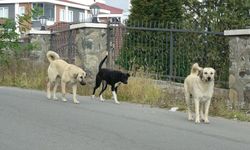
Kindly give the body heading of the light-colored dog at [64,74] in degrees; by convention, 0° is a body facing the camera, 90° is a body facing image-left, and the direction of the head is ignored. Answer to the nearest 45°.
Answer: approximately 315°

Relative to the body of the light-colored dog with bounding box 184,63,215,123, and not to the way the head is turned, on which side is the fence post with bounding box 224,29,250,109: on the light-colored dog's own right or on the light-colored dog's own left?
on the light-colored dog's own left

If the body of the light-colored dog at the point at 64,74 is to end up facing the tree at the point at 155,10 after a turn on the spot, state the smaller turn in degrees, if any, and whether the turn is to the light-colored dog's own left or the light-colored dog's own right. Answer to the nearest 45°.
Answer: approximately 90° to the light-colored dog's own left

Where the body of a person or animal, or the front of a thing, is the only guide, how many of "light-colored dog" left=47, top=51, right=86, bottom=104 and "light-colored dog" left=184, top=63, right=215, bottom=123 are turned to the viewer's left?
0

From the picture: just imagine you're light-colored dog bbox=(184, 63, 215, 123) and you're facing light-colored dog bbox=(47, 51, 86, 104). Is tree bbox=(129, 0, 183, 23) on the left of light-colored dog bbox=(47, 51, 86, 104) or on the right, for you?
right

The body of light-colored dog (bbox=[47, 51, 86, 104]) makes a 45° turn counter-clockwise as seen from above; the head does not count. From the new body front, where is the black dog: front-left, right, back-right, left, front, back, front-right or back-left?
front

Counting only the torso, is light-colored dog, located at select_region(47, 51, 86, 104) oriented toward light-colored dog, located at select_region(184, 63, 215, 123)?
yes

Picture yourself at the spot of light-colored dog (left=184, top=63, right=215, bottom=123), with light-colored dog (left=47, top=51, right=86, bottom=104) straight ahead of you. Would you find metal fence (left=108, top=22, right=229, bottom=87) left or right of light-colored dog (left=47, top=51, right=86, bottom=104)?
right

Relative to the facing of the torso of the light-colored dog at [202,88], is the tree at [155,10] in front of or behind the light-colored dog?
behind

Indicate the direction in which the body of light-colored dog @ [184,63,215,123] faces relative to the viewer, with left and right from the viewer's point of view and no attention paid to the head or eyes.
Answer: facing the viewer and to the right of the viewer

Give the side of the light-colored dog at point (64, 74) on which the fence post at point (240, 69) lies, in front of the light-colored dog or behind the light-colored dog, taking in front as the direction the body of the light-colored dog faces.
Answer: in front

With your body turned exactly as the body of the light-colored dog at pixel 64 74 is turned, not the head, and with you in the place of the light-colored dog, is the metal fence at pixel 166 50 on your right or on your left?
on your left
